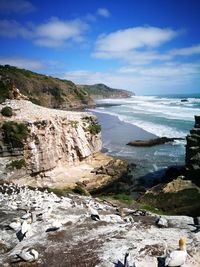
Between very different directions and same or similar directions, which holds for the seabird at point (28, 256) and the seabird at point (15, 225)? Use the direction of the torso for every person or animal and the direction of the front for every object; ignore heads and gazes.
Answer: same or similar directions

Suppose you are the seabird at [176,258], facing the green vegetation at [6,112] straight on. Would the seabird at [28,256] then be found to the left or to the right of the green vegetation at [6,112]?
left
